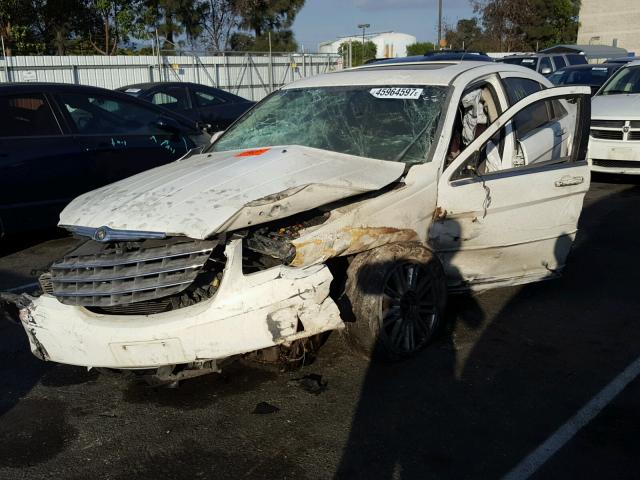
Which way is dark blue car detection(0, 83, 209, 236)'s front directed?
to the viewer's right

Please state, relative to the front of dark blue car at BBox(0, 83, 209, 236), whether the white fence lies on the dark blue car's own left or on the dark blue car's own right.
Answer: on the dark blue car's own left

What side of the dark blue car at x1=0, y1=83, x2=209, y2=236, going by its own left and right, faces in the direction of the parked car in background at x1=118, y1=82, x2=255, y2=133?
left

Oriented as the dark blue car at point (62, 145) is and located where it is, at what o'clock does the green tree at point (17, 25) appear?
The green tree is roughly at 9 o'clock from the dark blue car.

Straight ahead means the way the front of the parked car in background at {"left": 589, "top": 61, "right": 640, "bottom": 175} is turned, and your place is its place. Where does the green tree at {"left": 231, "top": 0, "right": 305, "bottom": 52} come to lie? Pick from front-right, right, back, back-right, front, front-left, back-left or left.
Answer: back-right

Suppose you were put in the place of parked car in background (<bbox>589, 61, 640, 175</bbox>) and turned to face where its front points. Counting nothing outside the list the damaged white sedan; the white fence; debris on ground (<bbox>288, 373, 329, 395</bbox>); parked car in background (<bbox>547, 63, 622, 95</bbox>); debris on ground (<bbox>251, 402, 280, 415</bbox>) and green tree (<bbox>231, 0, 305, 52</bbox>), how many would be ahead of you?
3
